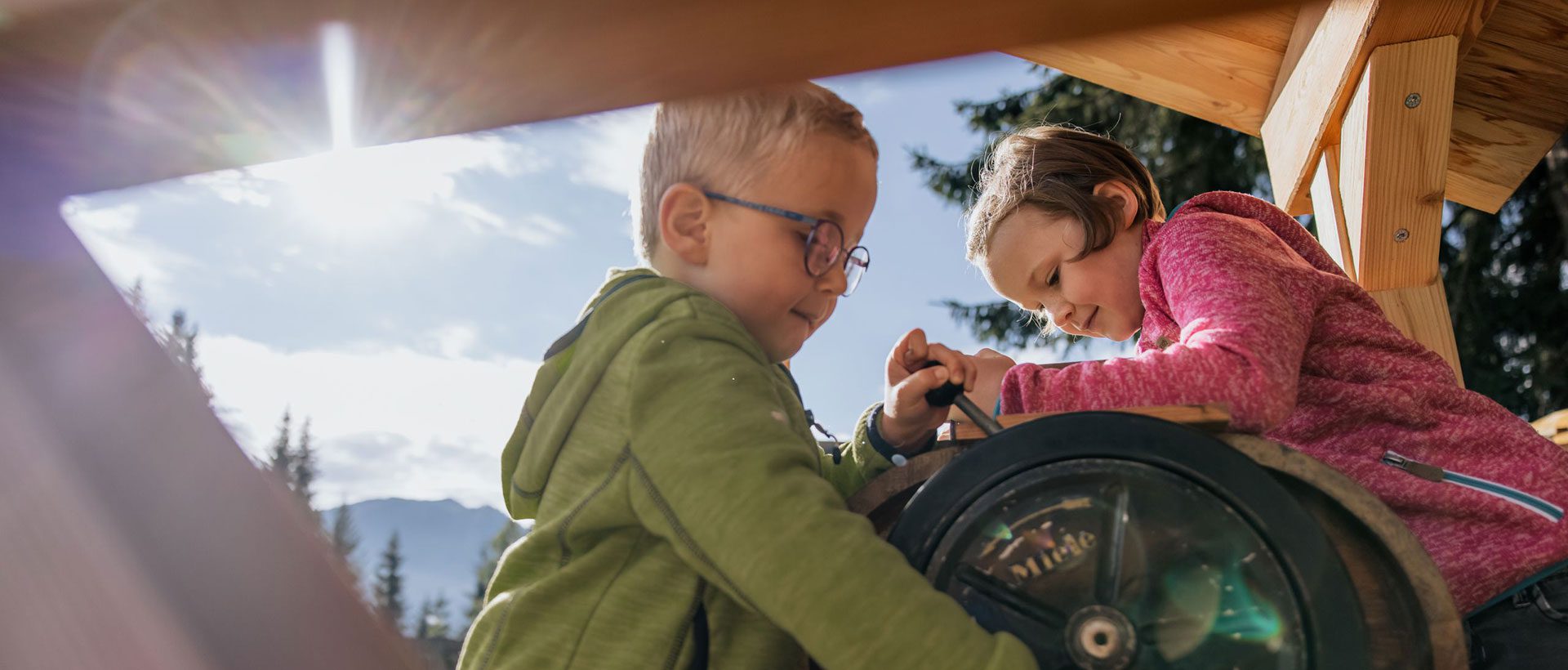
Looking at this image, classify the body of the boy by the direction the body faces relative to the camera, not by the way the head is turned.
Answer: to the viewer's right

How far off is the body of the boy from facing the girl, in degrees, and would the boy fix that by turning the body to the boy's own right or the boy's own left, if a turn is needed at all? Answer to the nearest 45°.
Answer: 0° — they already face them

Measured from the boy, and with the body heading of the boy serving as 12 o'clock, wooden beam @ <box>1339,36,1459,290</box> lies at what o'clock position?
The wooden beam is roughly at 11 o'clock from the boy.

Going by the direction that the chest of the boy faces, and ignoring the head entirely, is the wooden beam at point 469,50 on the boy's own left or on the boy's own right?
on the boy's own right

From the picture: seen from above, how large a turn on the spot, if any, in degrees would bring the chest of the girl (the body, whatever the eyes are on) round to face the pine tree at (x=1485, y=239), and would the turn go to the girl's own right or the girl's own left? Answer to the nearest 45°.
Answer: approximately 90° to the girl's own right

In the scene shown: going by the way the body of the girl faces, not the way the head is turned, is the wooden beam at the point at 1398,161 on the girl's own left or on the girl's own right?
on the girl's own right

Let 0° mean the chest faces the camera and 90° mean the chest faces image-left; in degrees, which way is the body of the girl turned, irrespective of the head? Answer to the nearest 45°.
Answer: approximately 90°

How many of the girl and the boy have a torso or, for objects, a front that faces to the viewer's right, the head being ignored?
1
